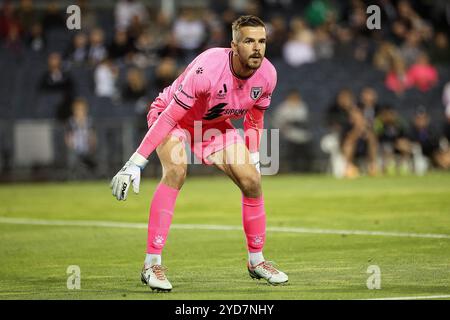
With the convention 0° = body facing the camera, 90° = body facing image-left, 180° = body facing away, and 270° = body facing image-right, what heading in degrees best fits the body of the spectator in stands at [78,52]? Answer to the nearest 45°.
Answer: approximately 0°

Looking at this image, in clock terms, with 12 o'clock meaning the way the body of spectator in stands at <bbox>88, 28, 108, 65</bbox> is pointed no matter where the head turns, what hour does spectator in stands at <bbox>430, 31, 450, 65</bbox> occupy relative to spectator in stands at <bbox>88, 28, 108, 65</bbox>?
spectator in stands at <bbox>430, 31, 450, 65</bbox> is roughly at 9 o'clock from spectator in stands at <bbox>88, 28, 108, 65</bbox>.

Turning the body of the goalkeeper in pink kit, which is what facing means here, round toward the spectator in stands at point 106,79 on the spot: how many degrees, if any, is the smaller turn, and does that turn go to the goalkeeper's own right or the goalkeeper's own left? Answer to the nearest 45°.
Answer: approximately 135° to the goalkeeper's own left

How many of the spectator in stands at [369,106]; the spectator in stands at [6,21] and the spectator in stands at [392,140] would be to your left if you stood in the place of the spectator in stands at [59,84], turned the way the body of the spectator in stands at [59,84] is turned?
2

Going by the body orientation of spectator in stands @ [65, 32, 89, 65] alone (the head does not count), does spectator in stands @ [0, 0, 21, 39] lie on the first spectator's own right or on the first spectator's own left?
on the first spectator's own right
